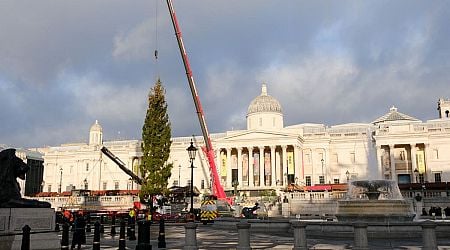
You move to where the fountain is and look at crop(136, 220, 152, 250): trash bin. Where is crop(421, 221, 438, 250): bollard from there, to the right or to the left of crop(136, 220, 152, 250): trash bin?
left

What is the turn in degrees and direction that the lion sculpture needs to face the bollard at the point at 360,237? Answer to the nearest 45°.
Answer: approximately 45° to its right

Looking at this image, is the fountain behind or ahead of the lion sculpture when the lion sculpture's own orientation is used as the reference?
ahead
